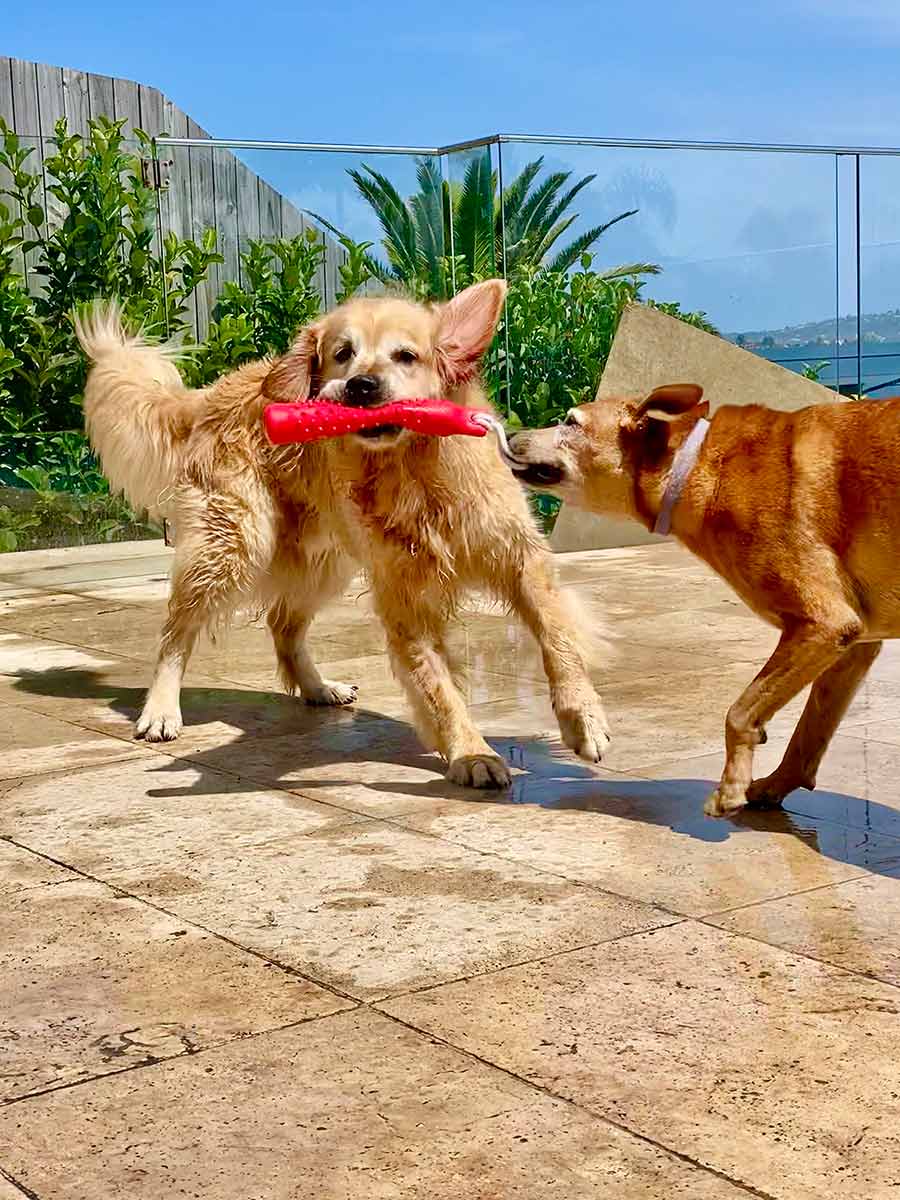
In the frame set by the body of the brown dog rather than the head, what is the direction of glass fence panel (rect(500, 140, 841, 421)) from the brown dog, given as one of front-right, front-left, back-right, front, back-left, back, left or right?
right

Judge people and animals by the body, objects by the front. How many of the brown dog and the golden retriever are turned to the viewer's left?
1

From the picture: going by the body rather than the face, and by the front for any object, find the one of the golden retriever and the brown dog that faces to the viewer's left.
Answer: the brown dog

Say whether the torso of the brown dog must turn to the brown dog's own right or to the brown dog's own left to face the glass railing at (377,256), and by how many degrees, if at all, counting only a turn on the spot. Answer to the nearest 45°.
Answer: approximately 90° to the brown dog's own right

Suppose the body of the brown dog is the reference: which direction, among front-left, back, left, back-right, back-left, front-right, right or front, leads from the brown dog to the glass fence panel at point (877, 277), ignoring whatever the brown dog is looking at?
right

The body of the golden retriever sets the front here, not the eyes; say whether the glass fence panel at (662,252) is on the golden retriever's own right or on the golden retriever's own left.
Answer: on the golden retriever's own left

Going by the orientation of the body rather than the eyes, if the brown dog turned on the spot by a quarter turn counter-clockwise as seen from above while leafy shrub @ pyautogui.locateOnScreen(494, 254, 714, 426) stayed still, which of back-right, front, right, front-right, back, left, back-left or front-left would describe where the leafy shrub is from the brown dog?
back

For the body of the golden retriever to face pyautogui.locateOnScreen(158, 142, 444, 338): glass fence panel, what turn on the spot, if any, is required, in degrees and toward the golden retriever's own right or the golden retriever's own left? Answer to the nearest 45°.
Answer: approximately 135° to the golden retriever's own left

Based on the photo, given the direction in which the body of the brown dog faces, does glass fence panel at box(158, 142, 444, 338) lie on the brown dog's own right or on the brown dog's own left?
on the brown dog's own right

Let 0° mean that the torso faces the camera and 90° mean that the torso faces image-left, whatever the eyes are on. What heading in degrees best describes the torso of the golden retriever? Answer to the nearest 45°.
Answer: approximately 315°

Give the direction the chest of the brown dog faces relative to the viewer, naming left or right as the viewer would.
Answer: facing to the left of the viewer
